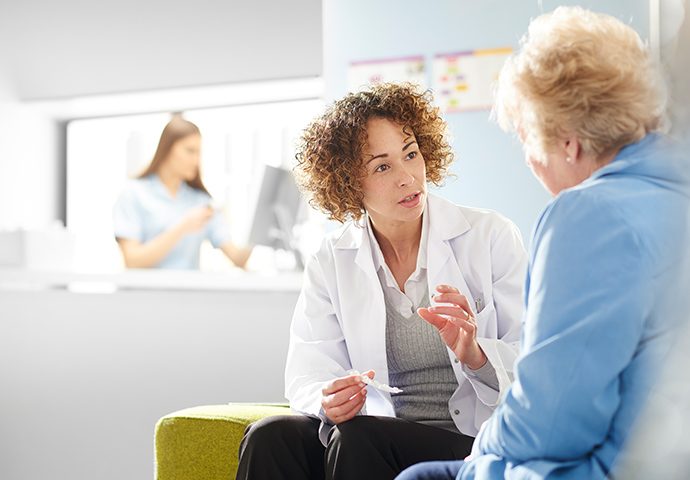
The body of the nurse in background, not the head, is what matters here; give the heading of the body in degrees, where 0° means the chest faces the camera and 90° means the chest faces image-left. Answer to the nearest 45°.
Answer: approximately 315°

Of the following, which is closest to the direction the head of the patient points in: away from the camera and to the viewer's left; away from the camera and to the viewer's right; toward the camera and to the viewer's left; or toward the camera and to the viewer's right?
away from the camera and to the viewer's left

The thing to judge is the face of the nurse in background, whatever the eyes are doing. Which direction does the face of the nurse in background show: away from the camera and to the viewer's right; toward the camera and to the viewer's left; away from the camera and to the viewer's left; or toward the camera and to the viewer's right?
toward the camera and to the viewer's right

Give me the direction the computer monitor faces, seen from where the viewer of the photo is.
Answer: facing away from the viewer and to the left of the viewer

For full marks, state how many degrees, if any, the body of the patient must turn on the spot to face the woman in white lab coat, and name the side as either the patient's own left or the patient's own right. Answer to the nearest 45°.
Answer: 0° — they already face them

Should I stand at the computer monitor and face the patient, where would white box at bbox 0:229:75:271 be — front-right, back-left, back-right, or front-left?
back-right

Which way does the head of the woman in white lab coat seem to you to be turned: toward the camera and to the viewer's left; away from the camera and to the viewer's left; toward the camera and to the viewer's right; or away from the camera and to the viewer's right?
toward the camera and to the viewer's right

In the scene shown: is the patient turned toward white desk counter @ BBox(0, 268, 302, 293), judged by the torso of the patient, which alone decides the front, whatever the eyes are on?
yes

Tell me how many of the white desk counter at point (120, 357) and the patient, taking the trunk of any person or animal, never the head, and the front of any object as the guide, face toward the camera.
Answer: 1

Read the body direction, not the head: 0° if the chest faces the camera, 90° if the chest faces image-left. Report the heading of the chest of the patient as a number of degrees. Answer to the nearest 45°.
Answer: approximately 135°

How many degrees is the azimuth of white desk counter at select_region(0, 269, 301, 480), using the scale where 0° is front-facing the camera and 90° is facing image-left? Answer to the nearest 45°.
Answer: approximately 0°

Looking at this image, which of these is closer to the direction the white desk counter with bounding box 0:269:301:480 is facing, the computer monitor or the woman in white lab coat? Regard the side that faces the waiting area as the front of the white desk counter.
the woman in white lab coat
